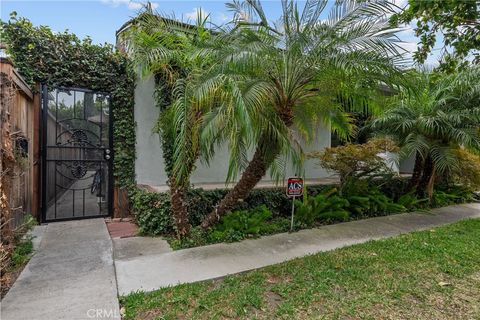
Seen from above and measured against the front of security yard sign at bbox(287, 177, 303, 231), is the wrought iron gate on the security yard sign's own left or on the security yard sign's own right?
on the security yard sign's own right

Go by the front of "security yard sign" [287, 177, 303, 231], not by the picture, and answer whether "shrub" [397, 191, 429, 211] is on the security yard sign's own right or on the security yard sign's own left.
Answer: on the security yard sign's own left

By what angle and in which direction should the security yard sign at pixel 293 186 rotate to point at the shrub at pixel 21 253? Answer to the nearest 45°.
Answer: approximately 45° to its right

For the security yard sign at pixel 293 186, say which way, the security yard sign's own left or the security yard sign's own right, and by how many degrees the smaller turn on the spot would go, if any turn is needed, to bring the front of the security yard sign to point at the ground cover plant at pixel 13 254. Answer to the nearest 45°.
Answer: approximately 45° to the security yard sign's own right

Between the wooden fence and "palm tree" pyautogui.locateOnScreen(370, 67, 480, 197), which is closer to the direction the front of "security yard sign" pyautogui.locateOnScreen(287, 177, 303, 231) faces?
the wooden fence

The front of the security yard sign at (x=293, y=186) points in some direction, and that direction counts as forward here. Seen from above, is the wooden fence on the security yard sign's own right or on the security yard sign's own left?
on the security yard sign's own right

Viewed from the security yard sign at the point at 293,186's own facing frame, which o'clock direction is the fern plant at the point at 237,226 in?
The fern plant is roughly at 2 o'clock from the security yard sign.

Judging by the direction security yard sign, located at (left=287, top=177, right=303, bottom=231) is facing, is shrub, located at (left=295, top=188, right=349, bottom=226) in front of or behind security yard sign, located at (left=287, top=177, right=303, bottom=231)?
behind

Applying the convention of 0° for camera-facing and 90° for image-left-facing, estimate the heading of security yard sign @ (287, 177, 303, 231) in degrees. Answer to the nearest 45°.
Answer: approximately 0°

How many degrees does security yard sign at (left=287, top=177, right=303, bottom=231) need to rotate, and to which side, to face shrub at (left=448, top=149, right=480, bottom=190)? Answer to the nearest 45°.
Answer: approximately 135° to its left

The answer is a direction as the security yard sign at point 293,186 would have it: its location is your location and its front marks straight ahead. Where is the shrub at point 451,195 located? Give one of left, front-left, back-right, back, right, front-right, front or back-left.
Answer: back-left
